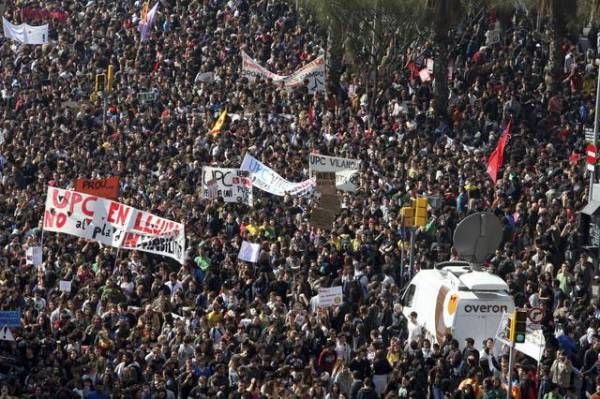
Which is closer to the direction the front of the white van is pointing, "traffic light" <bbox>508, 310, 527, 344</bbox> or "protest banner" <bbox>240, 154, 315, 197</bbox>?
the protest banner

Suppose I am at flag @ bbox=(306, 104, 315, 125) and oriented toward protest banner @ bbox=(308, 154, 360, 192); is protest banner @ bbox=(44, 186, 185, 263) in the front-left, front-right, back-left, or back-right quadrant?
front-right

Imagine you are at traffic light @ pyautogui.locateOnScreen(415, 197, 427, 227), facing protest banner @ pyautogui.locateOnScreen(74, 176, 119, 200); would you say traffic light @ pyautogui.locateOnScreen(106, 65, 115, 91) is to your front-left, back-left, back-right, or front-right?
front-right

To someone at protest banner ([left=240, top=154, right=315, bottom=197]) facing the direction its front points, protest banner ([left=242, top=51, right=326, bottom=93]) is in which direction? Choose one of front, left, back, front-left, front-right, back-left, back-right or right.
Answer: back

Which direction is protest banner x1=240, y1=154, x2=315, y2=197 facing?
toward the camera

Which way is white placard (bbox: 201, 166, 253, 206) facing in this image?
toward the camera

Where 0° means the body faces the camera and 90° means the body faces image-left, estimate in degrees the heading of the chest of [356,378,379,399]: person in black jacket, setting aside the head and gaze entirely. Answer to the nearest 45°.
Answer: approximately 180°
